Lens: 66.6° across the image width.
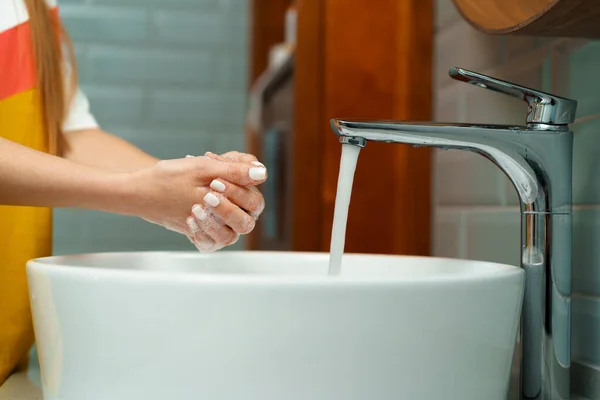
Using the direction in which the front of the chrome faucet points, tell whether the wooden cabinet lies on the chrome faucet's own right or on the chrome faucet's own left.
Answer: on the chrome faucet's own right

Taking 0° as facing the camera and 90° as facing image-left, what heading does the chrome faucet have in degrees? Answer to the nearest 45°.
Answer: approximately 90°
